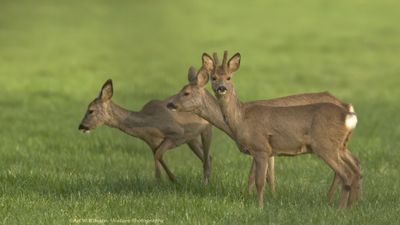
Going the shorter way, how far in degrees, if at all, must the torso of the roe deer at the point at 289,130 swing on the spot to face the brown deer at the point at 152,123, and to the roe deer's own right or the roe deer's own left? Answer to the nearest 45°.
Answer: approximately 45° to the roe deer's own right

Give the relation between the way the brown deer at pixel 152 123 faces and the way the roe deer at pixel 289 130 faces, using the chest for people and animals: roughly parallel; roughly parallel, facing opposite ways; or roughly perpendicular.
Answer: roughly parallel

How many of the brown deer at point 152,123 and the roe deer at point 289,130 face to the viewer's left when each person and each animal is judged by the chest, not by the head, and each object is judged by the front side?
2

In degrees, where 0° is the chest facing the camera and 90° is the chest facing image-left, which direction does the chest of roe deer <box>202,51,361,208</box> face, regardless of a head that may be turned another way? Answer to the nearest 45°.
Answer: approximately 90°

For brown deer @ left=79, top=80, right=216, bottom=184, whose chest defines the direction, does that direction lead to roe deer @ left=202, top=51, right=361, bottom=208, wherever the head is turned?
no

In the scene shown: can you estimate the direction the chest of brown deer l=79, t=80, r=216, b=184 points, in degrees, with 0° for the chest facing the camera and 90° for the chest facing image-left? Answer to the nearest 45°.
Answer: approximately 90°
